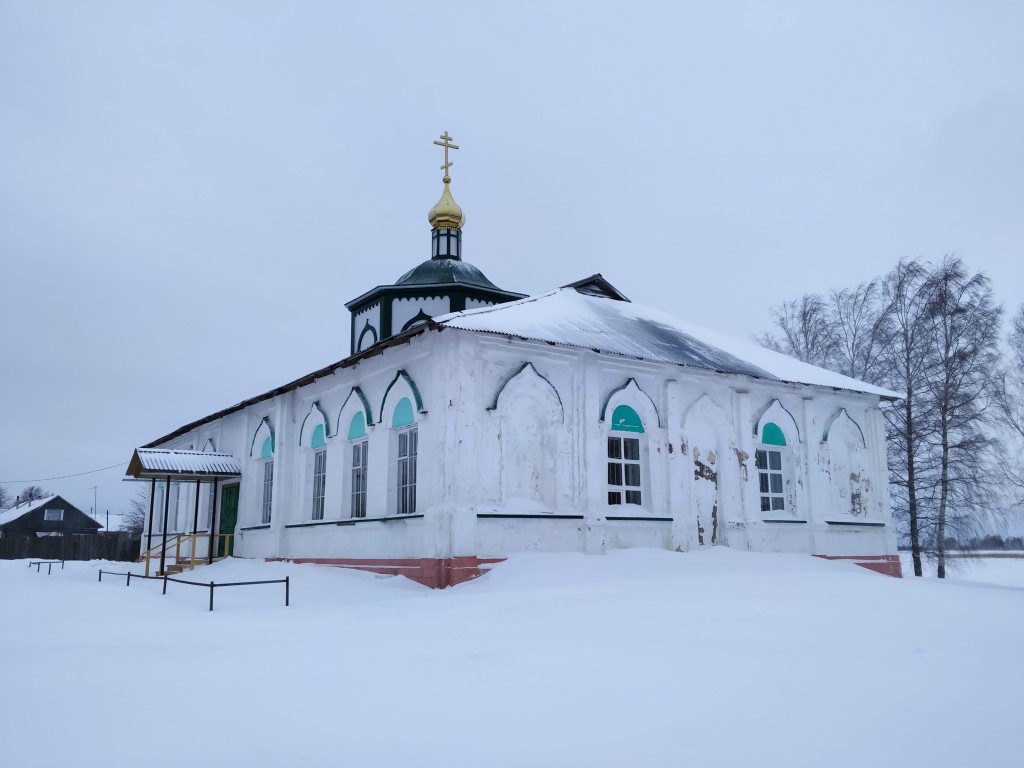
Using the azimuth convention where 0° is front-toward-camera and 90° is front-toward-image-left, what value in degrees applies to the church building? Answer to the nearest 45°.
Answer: approximately 45°

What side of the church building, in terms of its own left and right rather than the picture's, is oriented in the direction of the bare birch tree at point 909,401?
back

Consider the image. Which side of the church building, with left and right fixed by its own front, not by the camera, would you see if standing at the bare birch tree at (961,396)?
back
